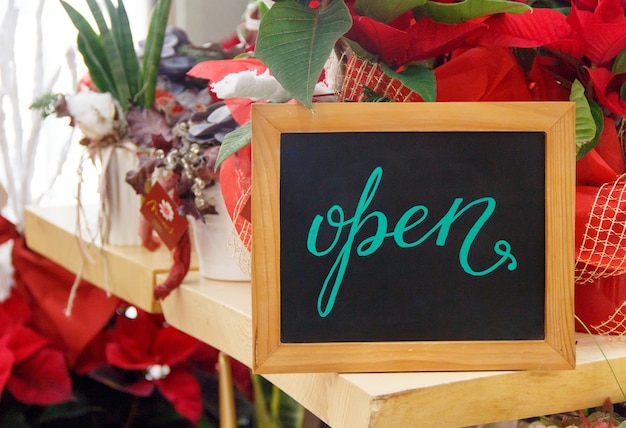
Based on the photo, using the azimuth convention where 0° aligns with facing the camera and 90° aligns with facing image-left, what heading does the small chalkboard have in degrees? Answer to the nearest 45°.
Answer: approximately 0°

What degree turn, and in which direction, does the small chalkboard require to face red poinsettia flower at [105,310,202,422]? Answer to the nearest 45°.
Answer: approximately 135° to its right

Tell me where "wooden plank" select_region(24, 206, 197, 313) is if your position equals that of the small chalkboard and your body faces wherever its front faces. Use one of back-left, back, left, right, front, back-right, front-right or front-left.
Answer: back-right

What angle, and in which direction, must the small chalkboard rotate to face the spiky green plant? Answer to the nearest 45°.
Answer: approximately 135° to its right

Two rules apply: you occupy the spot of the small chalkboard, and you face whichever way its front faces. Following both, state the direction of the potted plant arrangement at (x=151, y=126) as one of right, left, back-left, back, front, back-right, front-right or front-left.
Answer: back-right

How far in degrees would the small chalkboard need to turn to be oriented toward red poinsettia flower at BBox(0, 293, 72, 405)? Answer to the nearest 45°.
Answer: approximately 135° to its right
